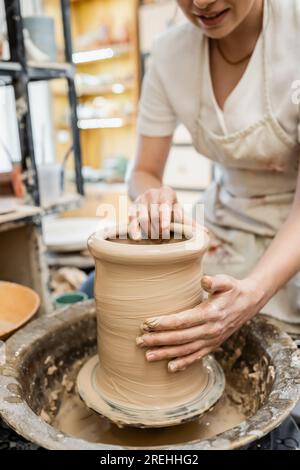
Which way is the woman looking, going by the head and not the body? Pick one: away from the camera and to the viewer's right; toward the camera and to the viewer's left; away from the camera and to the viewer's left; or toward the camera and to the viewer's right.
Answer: toward the camera and to the viewer's left

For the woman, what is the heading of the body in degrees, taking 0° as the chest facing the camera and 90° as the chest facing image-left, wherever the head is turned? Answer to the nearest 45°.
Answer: approximately 45°

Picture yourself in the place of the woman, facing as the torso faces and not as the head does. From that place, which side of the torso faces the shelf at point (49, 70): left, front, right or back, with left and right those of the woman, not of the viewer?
right
